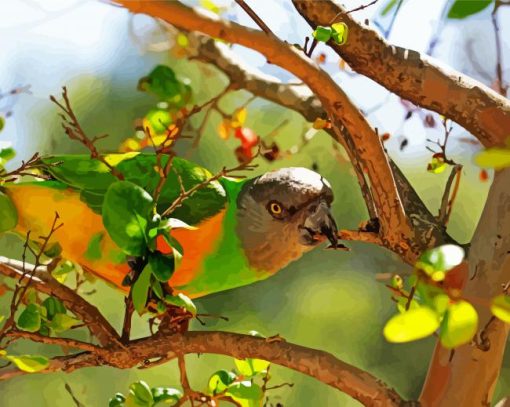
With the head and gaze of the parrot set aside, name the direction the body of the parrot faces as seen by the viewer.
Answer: to the viewer's right
